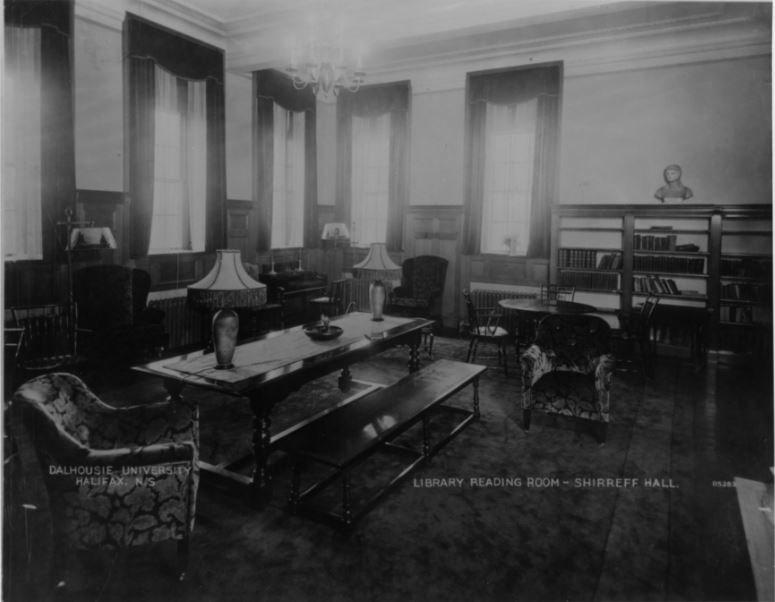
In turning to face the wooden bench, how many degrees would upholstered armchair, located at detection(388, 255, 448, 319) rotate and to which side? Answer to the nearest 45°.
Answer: approximately 45° to its left

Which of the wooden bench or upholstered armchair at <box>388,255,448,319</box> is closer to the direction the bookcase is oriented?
the wooden bench

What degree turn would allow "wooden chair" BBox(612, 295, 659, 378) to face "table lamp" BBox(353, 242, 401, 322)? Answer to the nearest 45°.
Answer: approximately 45° to its left

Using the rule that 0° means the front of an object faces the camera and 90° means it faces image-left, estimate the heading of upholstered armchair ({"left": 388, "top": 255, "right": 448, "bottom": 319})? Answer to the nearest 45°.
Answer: approximately 45°

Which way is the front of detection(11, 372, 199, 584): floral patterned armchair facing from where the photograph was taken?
facing to the right of the viewer

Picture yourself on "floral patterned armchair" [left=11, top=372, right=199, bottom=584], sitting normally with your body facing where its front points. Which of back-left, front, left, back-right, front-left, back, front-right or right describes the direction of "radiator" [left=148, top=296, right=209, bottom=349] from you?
left

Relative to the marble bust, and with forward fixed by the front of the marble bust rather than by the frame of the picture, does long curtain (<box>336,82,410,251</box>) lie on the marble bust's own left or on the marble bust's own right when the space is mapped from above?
on the marble bust's own right

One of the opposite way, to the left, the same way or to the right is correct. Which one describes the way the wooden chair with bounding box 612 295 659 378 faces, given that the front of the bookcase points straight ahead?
to the right

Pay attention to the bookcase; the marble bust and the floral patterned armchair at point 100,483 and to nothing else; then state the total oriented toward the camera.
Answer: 2

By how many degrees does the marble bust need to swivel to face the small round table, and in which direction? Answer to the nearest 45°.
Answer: approximately 45° to its right

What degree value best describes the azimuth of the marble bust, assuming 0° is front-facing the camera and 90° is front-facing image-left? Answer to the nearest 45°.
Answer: approximately 0°
